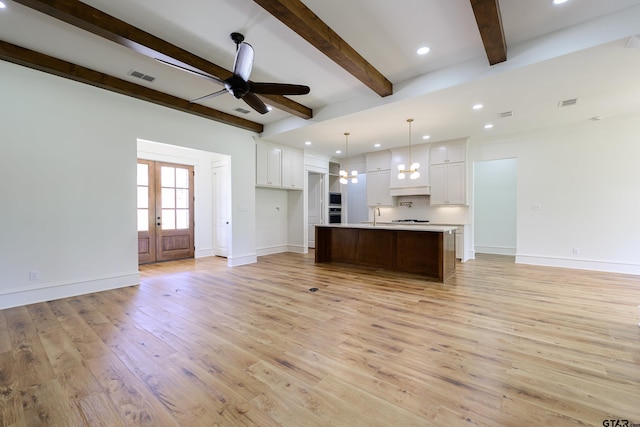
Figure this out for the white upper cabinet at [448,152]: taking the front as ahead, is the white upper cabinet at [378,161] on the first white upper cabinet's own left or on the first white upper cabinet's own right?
on the first white upper cabinet's own right

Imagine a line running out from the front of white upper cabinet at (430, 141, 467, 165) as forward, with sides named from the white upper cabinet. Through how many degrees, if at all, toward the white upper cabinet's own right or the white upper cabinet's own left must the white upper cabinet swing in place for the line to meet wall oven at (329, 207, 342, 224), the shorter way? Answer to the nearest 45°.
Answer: approximately 90° to the white upper cabinet's own right

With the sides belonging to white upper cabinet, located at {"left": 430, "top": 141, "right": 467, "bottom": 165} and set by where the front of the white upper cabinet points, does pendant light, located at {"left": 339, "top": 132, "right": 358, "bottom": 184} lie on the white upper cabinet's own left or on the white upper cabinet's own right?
on the white upper cabinet's own right

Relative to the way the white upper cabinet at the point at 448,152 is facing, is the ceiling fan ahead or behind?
ahead

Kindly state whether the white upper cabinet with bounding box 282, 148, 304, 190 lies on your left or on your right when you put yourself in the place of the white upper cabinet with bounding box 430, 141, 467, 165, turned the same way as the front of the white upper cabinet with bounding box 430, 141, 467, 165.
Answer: on your right

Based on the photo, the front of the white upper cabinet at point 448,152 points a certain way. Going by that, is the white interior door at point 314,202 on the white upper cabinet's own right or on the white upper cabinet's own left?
on the white upper cabinet's own right

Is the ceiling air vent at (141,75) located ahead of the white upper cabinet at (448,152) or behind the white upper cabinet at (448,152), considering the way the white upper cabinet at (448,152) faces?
ahead

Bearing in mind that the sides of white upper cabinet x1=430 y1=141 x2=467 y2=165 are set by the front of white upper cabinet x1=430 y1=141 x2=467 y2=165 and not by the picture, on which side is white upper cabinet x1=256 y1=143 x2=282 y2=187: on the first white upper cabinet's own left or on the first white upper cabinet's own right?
on the first white upper cabinet's own right

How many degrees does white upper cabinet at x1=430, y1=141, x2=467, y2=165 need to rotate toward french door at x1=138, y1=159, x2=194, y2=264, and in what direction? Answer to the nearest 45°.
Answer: approximately 45° to its right

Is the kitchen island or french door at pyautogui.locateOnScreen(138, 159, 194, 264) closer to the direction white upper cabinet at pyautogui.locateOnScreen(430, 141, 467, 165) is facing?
the kitchen island

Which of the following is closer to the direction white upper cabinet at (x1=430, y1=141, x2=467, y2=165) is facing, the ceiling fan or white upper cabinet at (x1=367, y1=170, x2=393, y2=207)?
the ceiling fan

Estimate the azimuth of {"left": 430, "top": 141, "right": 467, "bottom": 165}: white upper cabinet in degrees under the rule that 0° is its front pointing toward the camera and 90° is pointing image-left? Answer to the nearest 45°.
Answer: approximately 0°
